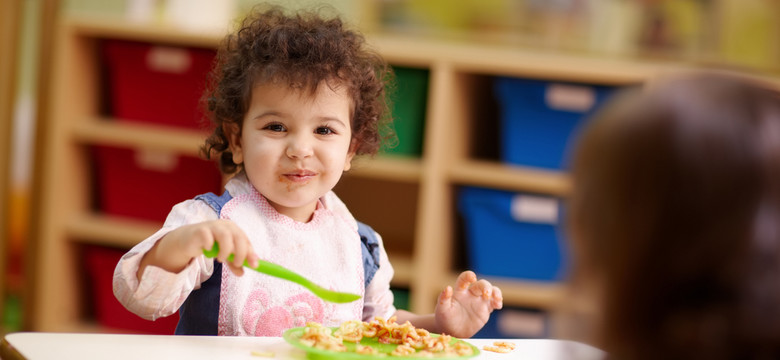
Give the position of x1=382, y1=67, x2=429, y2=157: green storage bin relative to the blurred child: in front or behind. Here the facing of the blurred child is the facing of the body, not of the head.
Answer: in front

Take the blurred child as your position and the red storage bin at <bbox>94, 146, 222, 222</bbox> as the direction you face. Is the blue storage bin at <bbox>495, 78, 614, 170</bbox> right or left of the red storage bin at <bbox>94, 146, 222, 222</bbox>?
right

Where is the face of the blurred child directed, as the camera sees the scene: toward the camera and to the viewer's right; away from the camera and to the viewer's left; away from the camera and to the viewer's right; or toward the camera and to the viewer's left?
away from the camera and to the viewer's left

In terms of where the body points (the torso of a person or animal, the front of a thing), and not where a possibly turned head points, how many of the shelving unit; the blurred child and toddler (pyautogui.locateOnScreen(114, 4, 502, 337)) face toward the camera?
2

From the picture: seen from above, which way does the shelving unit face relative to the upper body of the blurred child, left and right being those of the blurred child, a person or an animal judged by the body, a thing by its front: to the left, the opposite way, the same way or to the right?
the opposite way

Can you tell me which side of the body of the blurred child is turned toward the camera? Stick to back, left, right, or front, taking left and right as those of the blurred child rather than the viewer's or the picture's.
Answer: back

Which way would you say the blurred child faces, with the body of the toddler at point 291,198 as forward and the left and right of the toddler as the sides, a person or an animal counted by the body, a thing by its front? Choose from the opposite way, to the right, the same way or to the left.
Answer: the opposite way

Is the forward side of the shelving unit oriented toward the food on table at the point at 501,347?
yes

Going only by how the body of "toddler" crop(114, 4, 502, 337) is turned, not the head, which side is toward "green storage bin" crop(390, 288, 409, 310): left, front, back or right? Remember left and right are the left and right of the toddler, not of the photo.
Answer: back
